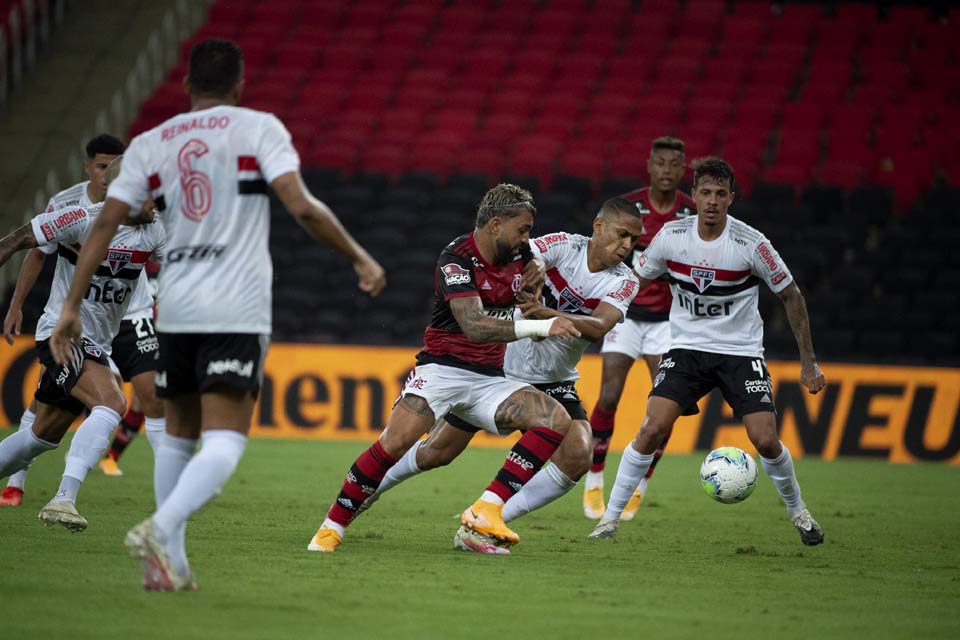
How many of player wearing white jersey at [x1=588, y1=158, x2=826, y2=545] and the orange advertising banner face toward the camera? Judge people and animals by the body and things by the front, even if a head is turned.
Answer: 2

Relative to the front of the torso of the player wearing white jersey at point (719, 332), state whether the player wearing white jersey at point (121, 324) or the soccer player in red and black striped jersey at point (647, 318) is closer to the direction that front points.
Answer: the player wearing white jersey

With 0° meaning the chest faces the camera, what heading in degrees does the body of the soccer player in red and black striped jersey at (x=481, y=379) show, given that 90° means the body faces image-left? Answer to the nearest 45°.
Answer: approximately 315°

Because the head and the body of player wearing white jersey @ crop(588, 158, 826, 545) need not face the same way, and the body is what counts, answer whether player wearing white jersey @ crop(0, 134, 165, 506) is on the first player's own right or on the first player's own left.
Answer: on the first player's own right
